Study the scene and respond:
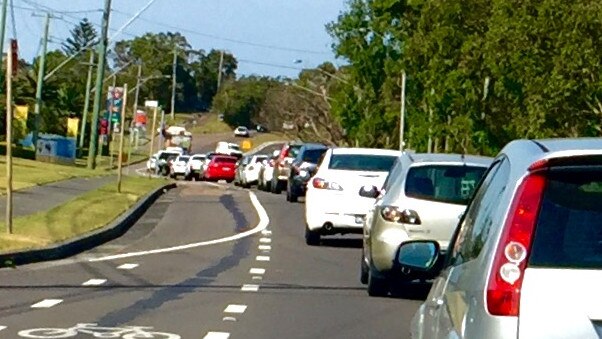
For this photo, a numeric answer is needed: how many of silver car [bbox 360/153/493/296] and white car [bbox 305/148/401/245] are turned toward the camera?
0

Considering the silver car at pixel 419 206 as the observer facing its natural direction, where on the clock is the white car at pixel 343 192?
The white car is roughly at 1 o'clock from the silver car.

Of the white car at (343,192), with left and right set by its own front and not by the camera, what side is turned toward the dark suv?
front

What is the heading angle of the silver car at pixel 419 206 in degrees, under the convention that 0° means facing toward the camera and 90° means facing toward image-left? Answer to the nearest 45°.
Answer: approximately 135°

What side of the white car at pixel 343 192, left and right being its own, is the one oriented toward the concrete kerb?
left

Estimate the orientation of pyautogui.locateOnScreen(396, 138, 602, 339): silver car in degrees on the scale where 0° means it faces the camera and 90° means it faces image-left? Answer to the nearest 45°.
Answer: approximately 135°

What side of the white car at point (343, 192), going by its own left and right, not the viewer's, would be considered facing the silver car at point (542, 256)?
back

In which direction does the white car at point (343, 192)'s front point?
away from the camera

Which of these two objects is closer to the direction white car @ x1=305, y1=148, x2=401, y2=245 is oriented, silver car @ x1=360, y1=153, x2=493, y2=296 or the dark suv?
the dark suv

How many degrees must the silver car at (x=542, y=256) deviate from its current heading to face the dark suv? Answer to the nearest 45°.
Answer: approximately 45° to its right
